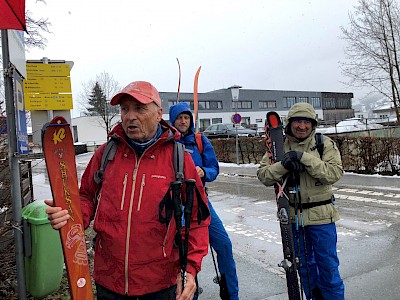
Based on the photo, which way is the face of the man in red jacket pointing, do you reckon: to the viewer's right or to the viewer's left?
to the viewer's left

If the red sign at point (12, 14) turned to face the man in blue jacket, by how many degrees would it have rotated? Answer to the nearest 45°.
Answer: approximately 90° to its left

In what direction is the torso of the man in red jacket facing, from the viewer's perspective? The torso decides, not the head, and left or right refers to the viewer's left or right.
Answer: facing the viewer

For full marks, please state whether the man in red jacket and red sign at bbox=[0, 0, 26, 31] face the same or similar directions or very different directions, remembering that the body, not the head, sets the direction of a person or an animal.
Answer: same or similar directions

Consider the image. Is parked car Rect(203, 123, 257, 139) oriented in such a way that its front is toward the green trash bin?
no

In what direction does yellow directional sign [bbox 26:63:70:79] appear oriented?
toward the camera

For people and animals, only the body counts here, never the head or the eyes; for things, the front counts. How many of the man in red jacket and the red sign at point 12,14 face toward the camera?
2

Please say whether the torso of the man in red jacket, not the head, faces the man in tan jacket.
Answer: no

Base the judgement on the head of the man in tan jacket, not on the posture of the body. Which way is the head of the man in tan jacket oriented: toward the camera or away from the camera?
toward the camera

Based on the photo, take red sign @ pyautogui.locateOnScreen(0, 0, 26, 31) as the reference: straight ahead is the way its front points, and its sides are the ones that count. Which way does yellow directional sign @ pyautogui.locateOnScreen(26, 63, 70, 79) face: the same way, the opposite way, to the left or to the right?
the same way
